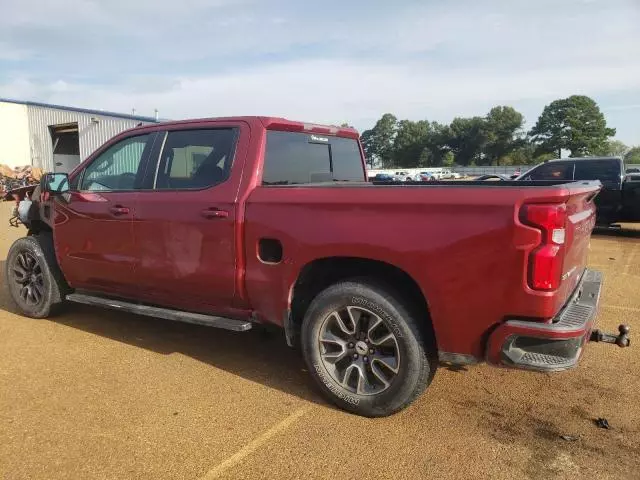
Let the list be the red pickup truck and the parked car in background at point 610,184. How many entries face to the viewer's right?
0

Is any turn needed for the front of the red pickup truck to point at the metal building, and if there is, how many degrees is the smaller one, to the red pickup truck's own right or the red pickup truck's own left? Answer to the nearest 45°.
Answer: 0° — it already faces it

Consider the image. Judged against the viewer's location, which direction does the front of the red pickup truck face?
facing away from the viewer and to the left of the viewer

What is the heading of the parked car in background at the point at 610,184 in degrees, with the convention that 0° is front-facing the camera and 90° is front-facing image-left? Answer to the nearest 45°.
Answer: approximately 90°

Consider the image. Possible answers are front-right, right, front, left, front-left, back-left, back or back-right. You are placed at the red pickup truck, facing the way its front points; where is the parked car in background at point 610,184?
right

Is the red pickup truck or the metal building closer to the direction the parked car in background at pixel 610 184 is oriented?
the metal building
